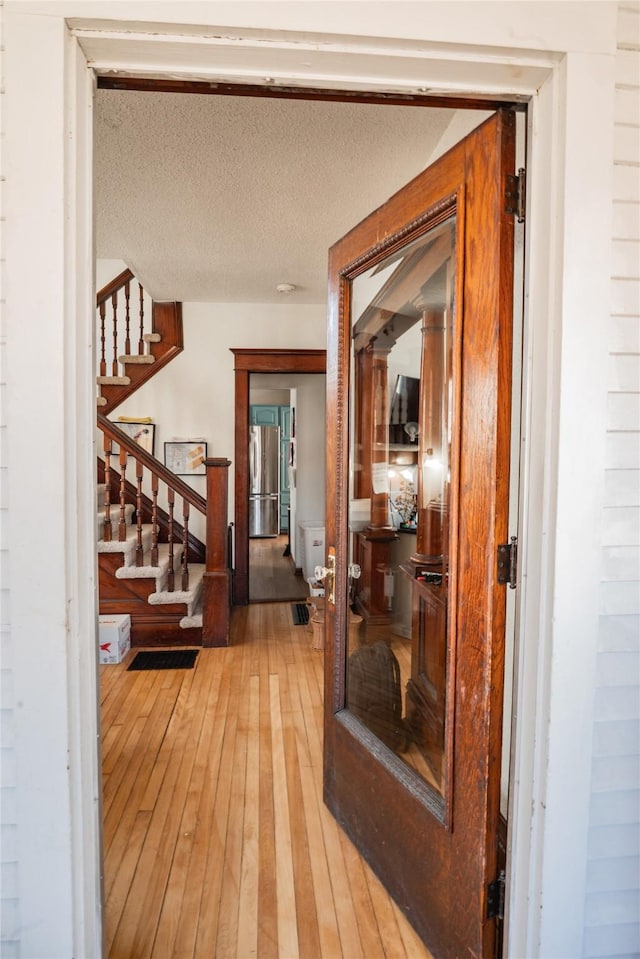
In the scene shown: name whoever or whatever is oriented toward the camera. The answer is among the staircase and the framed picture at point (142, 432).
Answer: the framed picture

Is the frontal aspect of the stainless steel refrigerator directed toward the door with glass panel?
yes

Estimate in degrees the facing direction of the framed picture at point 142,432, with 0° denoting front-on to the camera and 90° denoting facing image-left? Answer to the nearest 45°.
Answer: approximately 0°

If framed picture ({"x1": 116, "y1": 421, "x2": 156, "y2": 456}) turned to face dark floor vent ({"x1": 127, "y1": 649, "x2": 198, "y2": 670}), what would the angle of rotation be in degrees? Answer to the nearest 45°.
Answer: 0° — it already faces it

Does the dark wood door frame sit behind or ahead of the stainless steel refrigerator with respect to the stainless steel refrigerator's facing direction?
ahead

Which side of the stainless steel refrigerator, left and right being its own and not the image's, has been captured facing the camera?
front

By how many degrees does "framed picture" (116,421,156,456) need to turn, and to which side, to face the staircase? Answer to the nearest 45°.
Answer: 0° — it already faces it

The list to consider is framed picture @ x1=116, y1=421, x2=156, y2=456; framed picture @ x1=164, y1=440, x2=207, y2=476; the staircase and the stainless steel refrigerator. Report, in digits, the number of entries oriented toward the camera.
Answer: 3

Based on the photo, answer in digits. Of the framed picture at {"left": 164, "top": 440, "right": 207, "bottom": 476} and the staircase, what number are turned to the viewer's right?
1

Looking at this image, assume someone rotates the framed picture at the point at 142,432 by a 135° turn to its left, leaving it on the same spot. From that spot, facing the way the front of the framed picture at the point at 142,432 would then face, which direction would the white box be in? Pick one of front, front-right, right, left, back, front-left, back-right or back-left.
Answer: back-right

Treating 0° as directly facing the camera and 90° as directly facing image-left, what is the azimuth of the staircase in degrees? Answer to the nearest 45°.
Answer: approximately 270°

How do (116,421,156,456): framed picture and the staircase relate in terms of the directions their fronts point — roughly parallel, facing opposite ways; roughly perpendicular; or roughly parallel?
roughly perpendicular

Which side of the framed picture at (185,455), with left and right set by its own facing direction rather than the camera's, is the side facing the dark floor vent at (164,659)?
front
